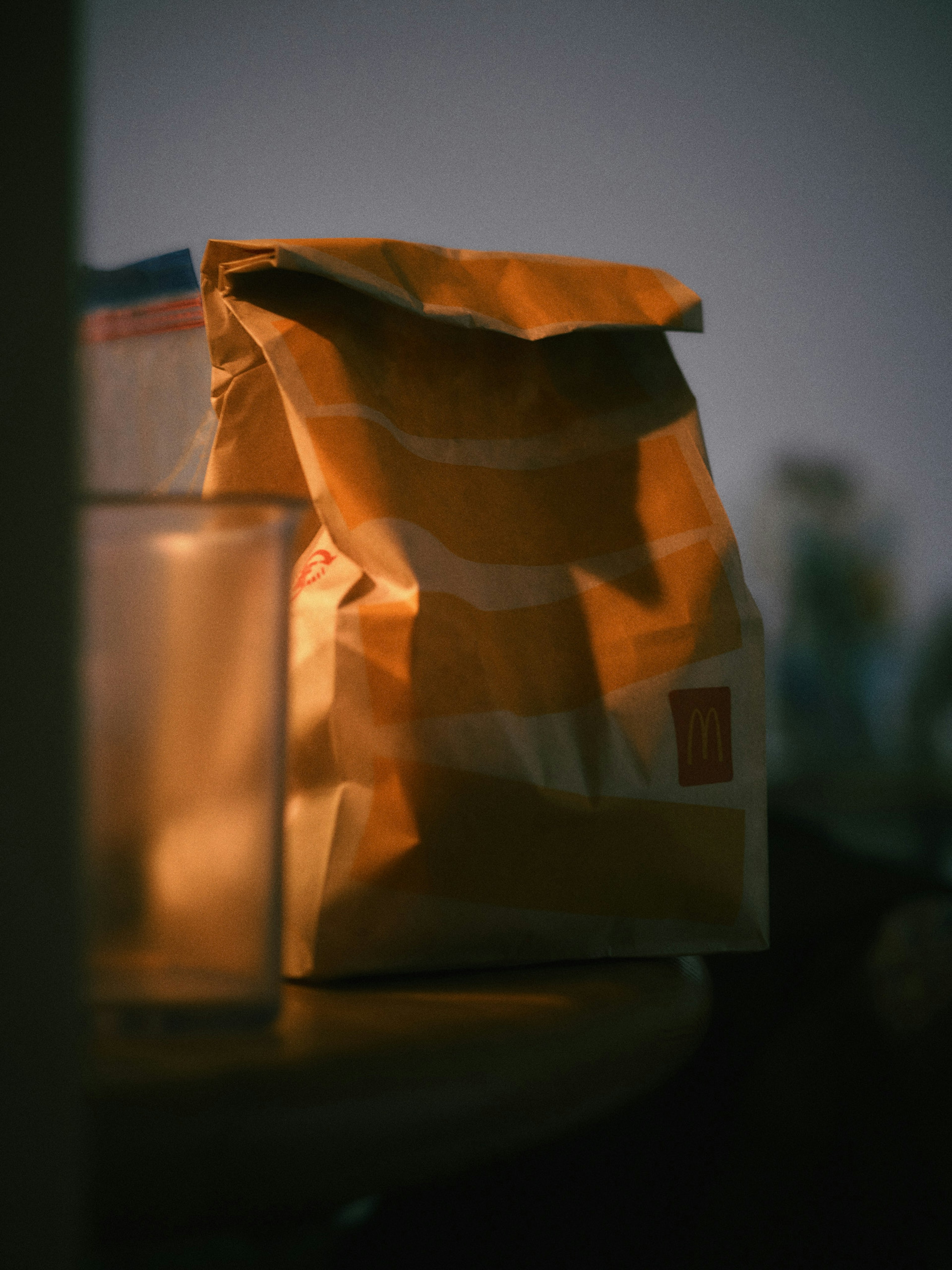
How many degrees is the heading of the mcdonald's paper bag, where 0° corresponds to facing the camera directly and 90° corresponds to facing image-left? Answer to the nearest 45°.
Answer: approximately 0°

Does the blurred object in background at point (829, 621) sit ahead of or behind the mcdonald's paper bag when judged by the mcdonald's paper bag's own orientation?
behind

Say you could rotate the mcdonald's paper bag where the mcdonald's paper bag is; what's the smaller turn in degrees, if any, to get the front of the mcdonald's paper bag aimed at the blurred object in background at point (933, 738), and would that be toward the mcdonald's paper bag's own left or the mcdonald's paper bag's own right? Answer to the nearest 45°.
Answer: approximately 135° to the mcdonald's paper bag's own left
